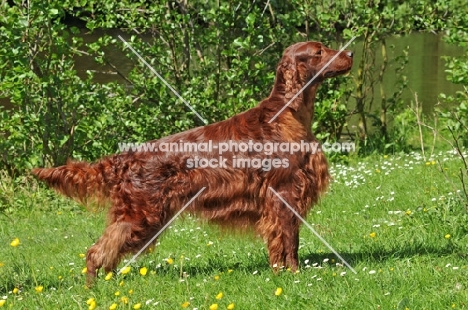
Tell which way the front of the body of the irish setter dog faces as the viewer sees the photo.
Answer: to the viewer's right
